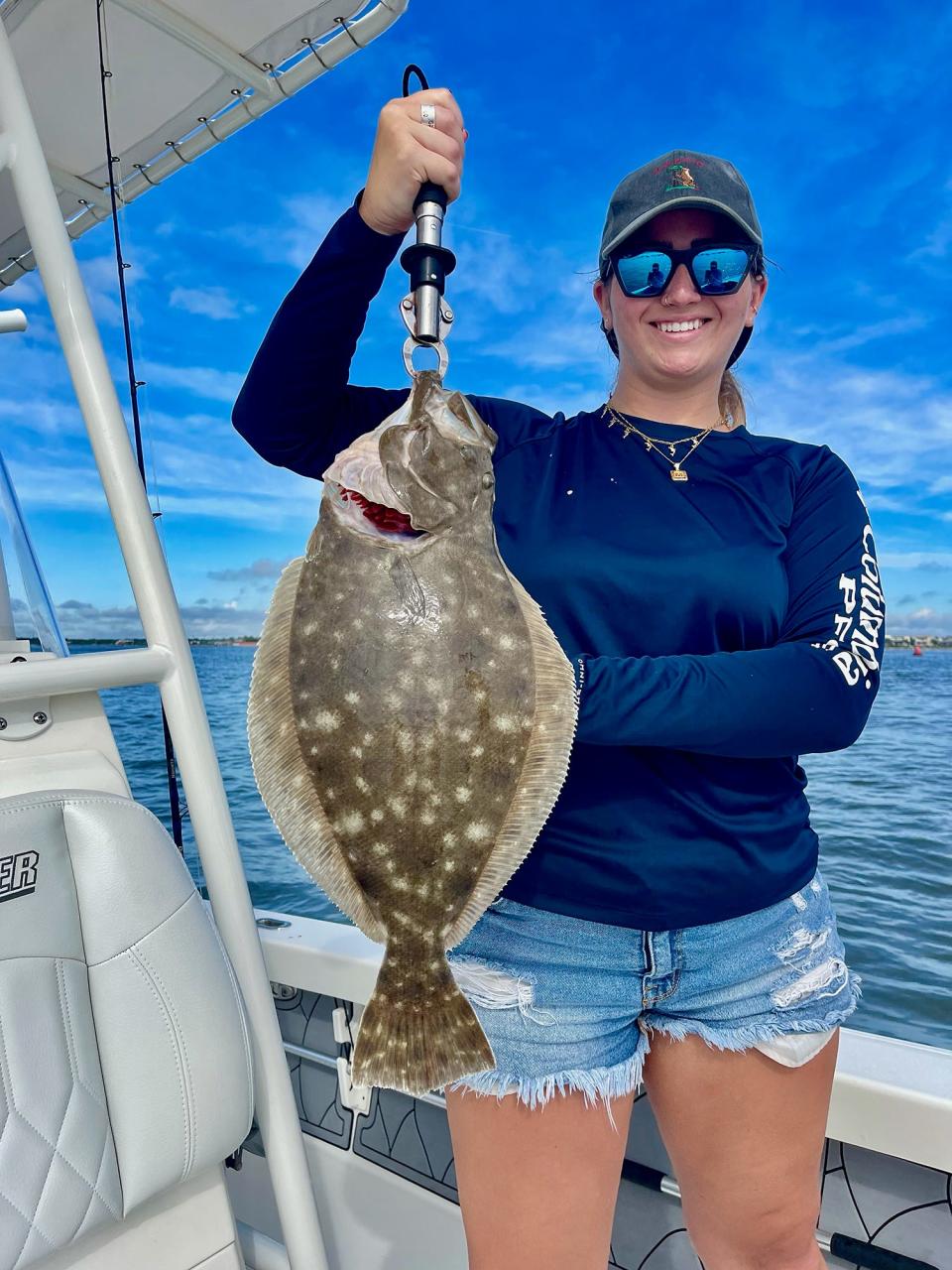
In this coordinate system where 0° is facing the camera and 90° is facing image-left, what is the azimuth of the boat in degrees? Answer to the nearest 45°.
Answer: approximately 315°

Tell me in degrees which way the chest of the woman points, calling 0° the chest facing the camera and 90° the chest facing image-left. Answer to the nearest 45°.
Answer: approximately 0°
